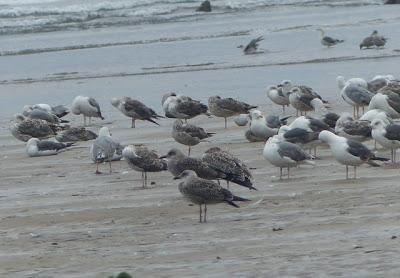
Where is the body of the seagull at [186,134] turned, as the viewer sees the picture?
to the viewer's left

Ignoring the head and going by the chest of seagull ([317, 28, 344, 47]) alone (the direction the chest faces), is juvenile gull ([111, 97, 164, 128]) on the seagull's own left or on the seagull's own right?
on the seagull's own left

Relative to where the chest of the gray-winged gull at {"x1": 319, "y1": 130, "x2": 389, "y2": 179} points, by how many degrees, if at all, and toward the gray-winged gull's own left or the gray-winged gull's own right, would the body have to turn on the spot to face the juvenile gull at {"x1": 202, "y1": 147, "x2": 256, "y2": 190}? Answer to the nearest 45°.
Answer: approximately 45° to the gray-winged gull's own left

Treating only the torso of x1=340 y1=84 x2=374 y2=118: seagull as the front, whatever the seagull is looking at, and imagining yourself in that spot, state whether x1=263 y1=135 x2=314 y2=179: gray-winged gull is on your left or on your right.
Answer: on your left

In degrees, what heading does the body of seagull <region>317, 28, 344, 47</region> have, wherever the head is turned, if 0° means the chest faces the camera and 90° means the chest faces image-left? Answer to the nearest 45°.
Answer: approximately 90°

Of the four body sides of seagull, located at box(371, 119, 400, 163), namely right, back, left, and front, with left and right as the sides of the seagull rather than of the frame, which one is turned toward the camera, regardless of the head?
left

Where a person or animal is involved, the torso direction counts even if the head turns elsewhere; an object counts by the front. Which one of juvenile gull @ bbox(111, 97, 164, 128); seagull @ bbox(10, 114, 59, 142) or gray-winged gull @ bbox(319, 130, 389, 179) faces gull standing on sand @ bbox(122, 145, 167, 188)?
the gray-winged gull

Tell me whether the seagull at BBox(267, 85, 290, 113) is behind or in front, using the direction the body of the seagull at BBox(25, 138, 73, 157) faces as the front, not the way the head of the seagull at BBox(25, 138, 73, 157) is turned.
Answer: behind

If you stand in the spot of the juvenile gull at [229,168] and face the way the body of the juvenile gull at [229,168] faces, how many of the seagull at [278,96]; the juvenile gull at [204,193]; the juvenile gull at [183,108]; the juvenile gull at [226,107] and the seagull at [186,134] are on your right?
4

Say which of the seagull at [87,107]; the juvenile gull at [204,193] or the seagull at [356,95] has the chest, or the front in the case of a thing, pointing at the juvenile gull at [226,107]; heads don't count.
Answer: the seagull at [356,95]
